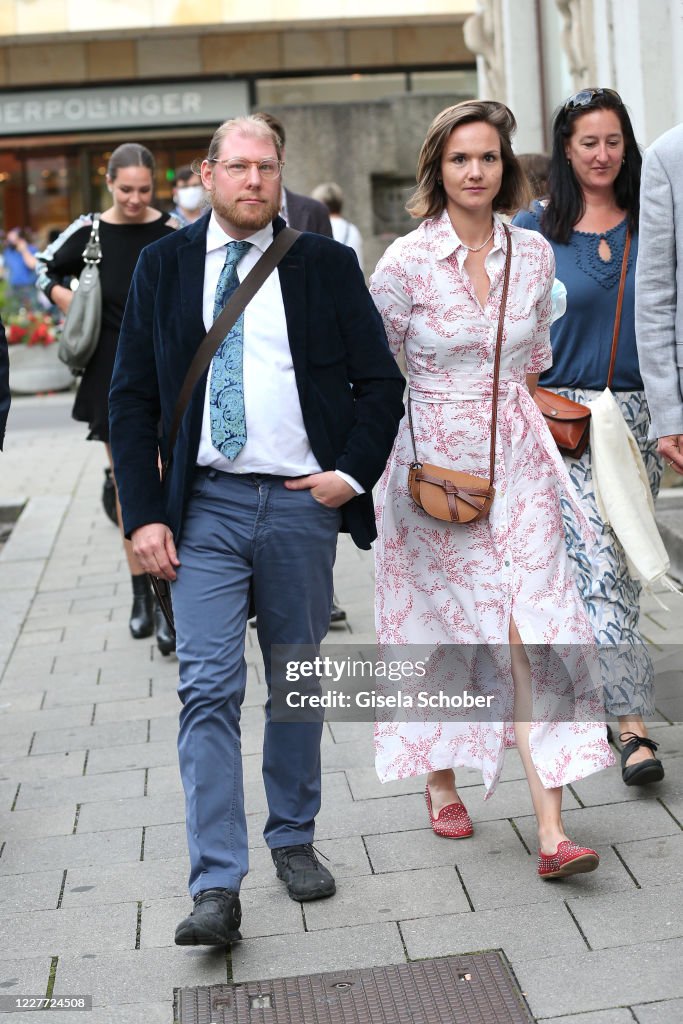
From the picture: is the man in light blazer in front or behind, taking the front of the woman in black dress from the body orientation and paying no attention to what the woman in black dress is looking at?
in front

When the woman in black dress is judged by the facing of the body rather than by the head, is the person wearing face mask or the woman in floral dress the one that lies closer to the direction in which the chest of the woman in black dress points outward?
the woman in floral dress

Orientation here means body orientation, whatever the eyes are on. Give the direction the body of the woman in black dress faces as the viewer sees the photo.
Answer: toward the camera

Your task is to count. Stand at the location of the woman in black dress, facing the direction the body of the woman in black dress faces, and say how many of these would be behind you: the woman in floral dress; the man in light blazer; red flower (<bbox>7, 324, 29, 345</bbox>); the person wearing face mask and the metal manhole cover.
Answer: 2

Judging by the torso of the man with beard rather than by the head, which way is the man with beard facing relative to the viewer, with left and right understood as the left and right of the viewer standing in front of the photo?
facing the viewer

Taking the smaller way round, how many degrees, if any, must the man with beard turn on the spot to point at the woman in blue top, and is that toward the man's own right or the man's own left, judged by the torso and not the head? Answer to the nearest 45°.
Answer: approximately 135° to the man's own left
